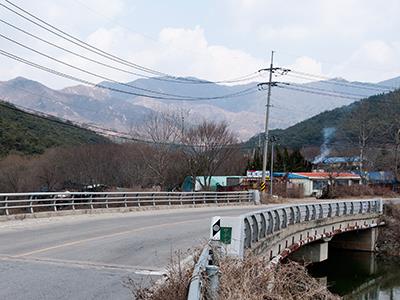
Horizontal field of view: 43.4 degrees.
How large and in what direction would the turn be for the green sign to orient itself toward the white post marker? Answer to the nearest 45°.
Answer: approximately 90° to its right

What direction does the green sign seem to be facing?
toward the camera
